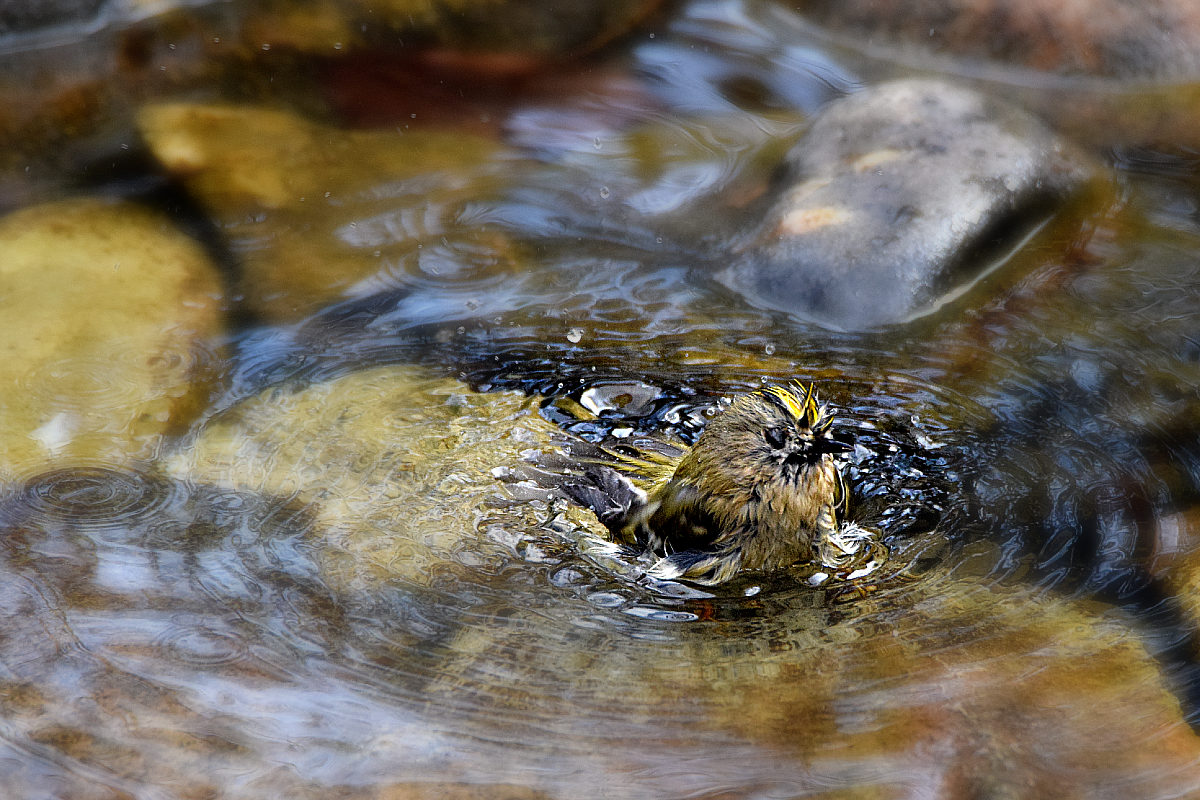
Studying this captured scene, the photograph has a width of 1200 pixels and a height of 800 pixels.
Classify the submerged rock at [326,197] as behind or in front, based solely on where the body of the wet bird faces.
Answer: behind

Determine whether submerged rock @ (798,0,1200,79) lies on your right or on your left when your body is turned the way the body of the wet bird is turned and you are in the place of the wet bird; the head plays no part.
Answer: on your left

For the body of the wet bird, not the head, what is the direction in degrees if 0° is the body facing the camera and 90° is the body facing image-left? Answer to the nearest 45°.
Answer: approximately 315°

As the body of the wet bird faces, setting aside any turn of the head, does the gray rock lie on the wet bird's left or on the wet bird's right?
on the wet bird's left

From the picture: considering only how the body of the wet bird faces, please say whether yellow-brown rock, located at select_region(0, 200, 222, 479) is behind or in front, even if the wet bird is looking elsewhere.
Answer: behind
